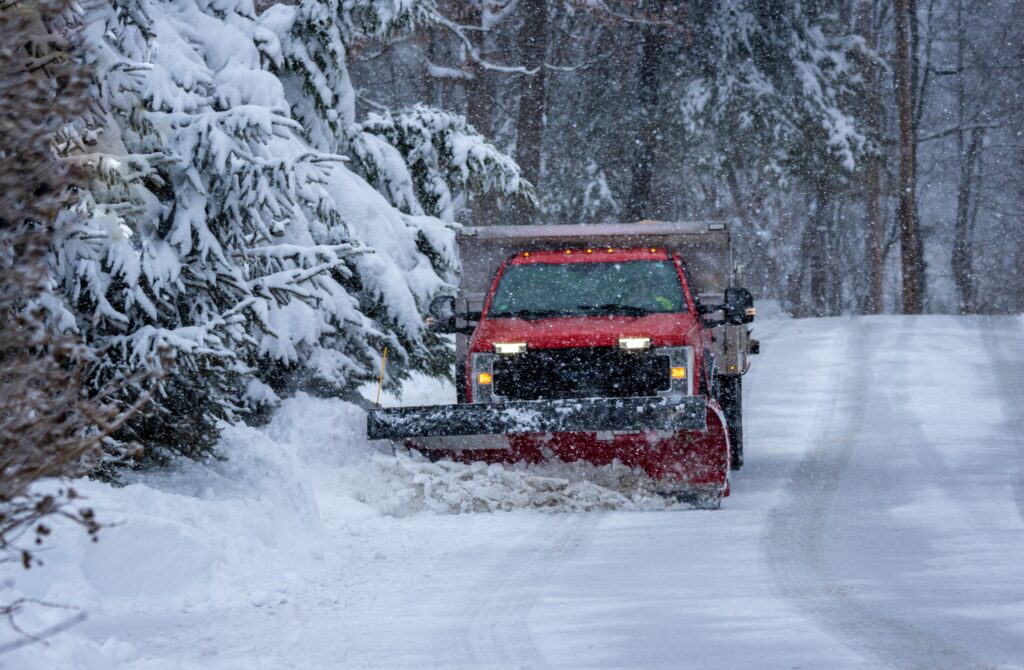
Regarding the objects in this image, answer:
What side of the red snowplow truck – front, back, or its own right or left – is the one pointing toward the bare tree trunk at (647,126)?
back

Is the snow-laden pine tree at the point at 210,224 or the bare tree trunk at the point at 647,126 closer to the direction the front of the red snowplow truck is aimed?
the snow-laden pine tree

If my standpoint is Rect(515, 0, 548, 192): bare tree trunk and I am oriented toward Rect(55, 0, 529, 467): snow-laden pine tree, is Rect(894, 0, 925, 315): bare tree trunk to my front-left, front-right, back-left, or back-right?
back-left

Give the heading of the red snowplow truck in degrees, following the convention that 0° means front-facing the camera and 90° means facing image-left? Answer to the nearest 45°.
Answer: approximately 0°

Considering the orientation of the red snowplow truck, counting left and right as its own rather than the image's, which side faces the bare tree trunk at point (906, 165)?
back

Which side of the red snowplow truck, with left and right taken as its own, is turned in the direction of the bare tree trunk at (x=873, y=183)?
back

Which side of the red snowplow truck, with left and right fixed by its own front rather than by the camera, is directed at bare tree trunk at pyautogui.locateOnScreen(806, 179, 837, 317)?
back

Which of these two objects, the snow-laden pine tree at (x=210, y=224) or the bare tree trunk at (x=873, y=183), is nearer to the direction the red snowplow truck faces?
the snow-laden pine tree

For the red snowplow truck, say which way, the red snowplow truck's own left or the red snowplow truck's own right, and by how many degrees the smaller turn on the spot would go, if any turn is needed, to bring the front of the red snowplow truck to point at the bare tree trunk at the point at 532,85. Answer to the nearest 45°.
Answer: approximately 180°
